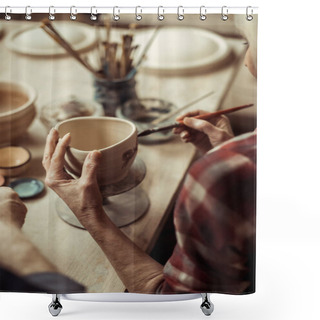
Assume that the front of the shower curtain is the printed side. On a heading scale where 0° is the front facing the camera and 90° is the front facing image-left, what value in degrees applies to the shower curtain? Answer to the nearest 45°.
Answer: approximately 0°
